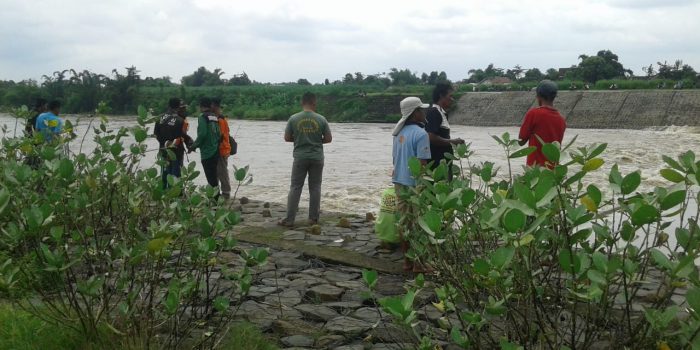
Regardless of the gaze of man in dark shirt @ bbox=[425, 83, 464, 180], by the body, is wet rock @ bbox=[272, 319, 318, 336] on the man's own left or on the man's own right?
on the man's own right

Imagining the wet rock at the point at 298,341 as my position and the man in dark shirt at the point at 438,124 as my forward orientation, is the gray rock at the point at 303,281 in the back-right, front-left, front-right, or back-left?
front-left

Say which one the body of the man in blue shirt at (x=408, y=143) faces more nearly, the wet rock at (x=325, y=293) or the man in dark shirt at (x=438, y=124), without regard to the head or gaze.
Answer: the man in dark shirt

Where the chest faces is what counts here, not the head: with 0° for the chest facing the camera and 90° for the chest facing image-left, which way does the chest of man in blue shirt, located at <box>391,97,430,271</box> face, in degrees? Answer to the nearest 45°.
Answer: approximately 225°

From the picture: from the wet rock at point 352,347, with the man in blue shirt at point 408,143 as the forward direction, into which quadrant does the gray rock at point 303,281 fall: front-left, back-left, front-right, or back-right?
front-left

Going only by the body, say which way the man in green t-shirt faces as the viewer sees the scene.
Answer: away from the camera

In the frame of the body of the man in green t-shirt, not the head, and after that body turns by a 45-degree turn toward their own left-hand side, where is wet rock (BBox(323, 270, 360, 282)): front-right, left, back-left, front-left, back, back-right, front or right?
back-left
